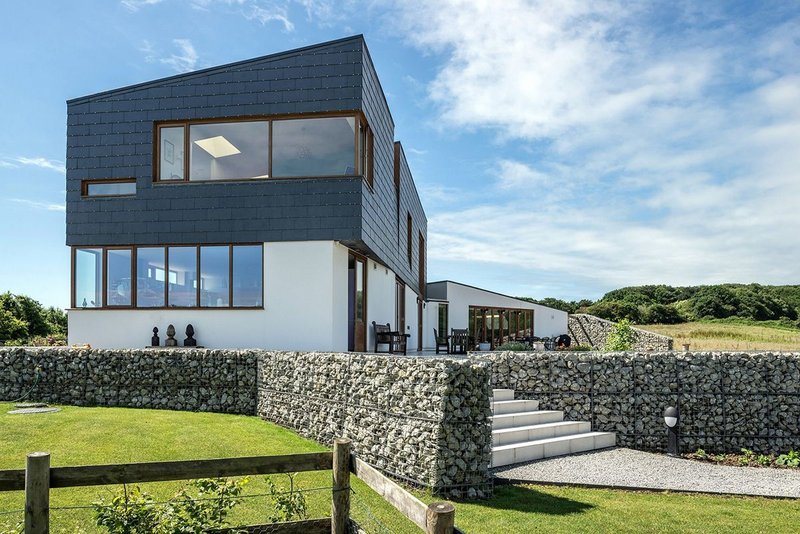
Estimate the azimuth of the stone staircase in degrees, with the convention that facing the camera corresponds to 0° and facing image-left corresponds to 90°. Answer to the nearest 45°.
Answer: approximately 315°

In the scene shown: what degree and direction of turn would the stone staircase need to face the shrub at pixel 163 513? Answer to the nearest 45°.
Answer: approximately 45° to its right

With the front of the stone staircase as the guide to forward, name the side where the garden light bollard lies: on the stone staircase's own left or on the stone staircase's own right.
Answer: on the stone staircase's own left

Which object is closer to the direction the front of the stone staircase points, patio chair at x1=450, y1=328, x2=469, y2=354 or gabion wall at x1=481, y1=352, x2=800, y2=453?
the gabion wall

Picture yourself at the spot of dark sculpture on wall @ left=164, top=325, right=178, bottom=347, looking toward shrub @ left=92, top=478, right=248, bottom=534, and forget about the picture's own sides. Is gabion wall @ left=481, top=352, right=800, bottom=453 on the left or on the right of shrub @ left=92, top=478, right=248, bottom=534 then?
left

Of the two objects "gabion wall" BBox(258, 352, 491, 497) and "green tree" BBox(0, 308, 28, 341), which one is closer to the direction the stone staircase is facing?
the gabion wall

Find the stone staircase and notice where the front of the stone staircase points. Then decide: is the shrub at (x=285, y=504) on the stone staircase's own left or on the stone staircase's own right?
on the stone staircase's own right

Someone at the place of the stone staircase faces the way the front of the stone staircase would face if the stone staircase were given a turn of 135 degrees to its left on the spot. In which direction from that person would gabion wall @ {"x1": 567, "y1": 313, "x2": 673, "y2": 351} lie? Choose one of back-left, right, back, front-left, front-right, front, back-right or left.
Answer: front

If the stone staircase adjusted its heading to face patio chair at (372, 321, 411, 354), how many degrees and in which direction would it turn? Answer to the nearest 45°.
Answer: approximately 180°
